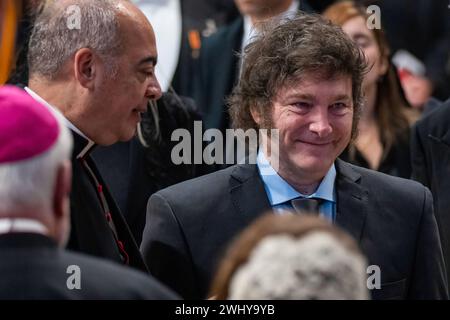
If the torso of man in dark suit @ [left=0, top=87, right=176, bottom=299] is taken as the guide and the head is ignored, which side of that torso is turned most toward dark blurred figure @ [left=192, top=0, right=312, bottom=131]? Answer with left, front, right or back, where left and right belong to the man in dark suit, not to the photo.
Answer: front

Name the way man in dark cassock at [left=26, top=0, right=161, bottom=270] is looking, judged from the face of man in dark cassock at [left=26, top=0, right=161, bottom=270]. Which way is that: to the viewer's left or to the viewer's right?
to the viewer's right

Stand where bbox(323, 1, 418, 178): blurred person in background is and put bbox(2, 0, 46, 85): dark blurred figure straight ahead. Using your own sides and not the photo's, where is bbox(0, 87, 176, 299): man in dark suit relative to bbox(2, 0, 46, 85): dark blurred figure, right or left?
left

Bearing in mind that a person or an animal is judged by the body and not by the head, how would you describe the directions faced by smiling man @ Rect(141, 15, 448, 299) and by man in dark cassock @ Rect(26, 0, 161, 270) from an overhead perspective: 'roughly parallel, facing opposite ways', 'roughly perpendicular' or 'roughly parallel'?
roughly perpendicular

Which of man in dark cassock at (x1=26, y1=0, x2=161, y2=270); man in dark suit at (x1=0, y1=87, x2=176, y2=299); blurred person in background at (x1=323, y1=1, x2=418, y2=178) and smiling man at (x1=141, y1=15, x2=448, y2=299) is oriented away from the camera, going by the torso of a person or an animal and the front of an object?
man in dark suit at (x1=0, y1=87, x2=176, y2=299)

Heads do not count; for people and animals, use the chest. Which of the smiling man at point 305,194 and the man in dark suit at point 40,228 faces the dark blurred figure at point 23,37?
the man in dark suit

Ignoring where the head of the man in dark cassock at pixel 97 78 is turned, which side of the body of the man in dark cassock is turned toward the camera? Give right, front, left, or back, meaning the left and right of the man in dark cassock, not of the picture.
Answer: right

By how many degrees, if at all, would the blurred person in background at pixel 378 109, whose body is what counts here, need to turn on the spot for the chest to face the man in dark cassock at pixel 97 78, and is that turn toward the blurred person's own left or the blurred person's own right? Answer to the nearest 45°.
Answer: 0° — they already face them

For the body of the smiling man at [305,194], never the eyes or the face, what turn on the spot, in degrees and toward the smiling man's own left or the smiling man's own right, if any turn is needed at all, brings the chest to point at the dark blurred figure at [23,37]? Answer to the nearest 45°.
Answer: approximately 135° to the smiling man's own right

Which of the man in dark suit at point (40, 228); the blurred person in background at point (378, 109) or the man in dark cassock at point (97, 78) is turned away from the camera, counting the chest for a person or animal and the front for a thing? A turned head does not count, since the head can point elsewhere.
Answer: the man in dark suit at point (40, 228)

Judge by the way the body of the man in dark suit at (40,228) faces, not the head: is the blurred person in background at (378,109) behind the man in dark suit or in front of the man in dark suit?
in front

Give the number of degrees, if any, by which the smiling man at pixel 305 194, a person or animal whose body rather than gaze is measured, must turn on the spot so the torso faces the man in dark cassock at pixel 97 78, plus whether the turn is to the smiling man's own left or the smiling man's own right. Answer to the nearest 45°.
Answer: approximately 90° to the smiling man's own right

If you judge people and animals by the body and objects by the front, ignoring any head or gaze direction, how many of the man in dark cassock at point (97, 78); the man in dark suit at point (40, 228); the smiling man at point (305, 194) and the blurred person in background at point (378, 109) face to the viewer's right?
1

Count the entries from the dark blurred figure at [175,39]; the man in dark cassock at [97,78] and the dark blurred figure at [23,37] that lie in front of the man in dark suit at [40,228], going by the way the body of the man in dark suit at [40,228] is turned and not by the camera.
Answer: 3

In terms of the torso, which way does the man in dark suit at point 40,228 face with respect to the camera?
away from the camera

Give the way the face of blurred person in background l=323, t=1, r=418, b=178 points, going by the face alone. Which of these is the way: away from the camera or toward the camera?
toward the camera

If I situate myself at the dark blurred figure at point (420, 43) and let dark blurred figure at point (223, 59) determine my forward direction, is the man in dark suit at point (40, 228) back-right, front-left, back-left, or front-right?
front-left

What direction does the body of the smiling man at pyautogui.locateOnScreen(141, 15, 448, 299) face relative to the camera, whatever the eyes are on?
toward the camera

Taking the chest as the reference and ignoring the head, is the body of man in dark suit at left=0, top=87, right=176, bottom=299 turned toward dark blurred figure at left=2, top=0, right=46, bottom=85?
yes
